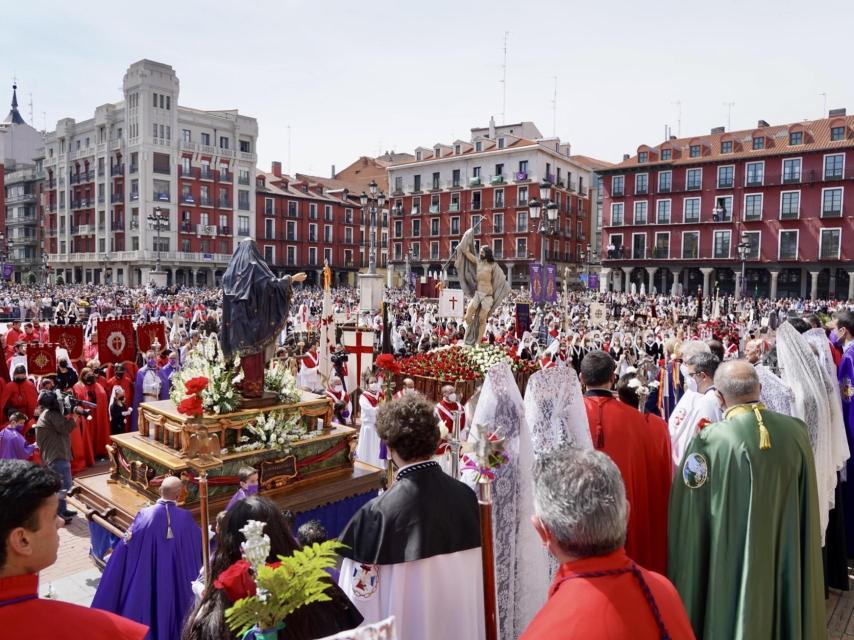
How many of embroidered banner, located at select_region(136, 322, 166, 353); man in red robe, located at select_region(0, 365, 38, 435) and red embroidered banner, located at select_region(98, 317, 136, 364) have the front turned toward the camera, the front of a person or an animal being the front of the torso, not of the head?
3

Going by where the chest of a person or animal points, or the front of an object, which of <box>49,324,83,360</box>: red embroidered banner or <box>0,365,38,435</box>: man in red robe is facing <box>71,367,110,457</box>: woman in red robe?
the red embroidered banner

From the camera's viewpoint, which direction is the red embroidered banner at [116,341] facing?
toward the camera

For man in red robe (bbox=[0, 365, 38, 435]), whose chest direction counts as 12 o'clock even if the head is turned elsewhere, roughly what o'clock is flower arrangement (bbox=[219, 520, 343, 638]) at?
The flower arrangement is roughly at 12 o'clock from the man in red robe.

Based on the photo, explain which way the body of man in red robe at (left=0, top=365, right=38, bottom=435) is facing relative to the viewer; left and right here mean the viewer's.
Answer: facing the viewer

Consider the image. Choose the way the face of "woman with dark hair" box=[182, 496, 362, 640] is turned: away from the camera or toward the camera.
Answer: away from the camera

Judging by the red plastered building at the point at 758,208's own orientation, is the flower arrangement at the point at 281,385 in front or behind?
in front

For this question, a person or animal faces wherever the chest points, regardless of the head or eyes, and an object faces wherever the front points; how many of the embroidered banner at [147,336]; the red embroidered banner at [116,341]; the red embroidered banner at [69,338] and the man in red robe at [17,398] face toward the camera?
4

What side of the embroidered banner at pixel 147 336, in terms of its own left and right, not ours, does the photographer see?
front

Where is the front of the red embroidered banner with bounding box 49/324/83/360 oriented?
toward the camera
